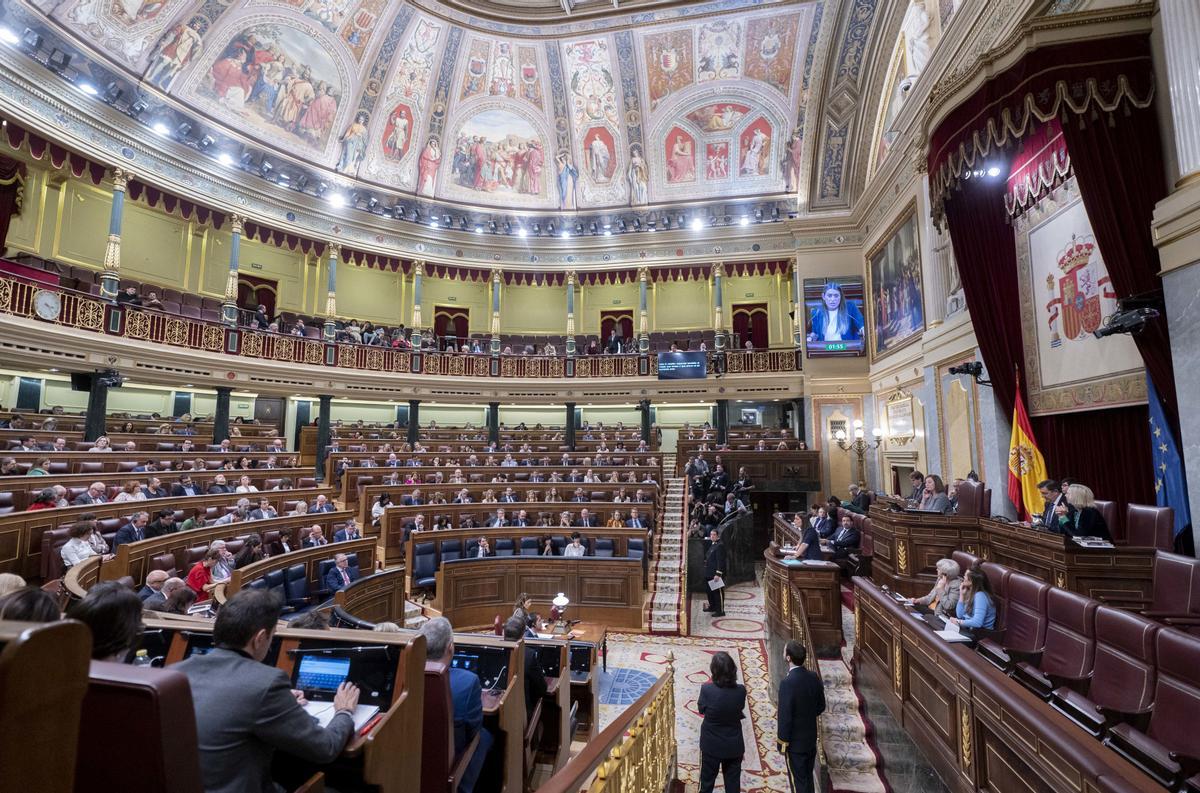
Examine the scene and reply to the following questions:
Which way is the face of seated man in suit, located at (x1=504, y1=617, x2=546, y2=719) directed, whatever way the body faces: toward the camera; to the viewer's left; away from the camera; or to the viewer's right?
away from the camera

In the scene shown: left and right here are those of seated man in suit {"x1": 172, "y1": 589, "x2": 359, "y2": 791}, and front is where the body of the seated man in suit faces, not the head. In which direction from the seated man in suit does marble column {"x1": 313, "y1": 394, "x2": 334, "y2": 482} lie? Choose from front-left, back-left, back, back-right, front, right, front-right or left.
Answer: front-left

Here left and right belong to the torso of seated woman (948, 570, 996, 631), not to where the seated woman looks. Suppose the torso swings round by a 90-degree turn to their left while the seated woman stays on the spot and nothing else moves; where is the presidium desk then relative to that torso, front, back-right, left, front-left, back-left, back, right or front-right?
back

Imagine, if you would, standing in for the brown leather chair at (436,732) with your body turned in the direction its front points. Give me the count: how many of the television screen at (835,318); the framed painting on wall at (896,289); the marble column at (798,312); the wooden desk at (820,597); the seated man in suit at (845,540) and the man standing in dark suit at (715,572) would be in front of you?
6

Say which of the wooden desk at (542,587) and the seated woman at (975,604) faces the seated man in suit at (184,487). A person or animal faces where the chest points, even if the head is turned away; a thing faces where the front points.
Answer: the seated woman

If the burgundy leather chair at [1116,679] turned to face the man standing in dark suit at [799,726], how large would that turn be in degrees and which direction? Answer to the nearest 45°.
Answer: approximately 45° to its right

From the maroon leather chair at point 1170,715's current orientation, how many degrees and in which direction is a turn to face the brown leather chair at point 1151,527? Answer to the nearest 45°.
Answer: approximately 135° to its right

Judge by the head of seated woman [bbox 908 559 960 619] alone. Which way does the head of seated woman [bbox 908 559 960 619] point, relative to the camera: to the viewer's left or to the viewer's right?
to the viewer's left

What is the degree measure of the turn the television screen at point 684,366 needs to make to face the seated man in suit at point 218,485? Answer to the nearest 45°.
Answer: approximately 45° to its right

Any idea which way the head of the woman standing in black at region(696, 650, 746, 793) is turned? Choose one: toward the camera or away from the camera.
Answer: away from the camera

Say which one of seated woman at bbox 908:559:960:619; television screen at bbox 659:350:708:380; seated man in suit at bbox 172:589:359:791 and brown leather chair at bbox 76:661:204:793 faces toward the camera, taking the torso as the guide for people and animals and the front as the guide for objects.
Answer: the television screen

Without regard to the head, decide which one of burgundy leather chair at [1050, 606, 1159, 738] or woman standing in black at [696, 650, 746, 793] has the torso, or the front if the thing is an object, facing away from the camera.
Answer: the woman standing in black

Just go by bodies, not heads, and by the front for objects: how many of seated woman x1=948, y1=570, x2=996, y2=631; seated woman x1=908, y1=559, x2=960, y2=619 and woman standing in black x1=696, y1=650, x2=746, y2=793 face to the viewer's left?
2

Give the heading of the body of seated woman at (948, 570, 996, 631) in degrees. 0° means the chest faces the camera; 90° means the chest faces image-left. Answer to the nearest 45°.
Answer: approximately 90°

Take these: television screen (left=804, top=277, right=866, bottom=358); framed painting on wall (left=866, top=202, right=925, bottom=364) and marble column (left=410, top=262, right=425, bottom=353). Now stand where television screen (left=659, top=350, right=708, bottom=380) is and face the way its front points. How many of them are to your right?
1

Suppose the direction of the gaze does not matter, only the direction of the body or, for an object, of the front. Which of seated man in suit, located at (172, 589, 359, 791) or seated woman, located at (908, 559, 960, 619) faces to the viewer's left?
the seated woman

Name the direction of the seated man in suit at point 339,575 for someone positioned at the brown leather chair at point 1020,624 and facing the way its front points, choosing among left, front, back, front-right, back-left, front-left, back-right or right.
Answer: front-right

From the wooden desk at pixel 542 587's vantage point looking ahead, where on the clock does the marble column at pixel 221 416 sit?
The marble column is roughly at 4 o'clock from the wooden desk.
